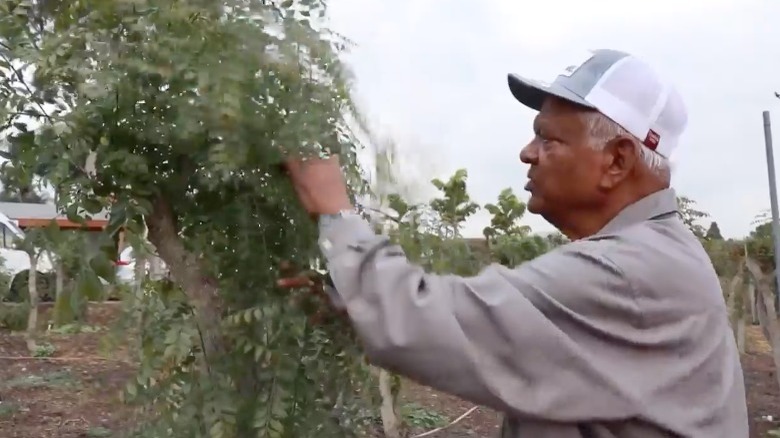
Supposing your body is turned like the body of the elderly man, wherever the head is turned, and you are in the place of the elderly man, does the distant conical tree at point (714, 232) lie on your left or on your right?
on your right

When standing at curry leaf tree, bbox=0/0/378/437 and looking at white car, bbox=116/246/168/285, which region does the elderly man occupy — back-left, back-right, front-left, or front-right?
back-right

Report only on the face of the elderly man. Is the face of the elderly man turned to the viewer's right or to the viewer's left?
to the viewer's left

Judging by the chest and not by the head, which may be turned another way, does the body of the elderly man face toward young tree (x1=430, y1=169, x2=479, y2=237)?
no

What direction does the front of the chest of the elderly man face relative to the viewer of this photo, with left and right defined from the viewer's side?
facing to the left of the viewer

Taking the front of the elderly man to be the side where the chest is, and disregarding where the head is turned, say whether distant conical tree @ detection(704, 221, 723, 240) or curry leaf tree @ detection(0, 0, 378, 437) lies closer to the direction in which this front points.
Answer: the curry leaf tree

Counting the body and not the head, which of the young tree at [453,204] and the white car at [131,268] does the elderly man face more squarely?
the white car

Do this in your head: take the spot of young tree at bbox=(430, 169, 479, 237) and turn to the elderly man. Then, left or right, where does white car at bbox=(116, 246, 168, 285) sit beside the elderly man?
right

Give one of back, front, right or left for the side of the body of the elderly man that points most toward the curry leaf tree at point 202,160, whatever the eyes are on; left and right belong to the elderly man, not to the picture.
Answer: front

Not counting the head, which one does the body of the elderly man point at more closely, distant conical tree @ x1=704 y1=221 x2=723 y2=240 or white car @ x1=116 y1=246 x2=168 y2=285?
the white car

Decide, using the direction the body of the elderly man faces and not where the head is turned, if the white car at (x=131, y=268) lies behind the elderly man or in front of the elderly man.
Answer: in front
